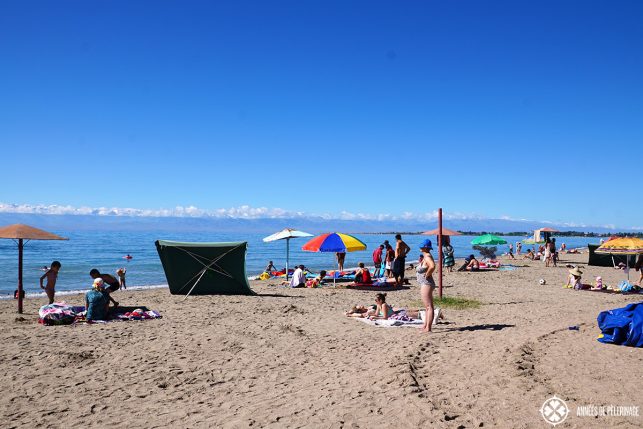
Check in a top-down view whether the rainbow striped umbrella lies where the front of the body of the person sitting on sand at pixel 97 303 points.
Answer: no

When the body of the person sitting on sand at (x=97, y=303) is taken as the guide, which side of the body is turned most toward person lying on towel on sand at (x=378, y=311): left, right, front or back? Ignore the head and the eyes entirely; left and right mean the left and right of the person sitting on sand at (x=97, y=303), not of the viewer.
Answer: right

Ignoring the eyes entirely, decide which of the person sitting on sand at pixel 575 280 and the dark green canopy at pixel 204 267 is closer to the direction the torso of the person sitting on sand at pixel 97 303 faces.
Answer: the dark green canopy

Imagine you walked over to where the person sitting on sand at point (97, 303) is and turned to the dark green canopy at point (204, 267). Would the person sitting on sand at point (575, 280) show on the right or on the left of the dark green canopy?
right

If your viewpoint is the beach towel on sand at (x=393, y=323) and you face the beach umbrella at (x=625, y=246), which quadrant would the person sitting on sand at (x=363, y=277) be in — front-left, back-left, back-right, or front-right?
front-left

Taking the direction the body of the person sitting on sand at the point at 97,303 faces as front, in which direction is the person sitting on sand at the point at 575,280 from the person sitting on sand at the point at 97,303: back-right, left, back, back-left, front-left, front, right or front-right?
right

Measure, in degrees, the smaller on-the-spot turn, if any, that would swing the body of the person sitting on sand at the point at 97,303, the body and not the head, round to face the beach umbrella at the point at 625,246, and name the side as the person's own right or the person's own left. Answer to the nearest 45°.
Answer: approximately 90° to the person's own right

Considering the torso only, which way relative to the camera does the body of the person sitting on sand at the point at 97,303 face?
away from the camera

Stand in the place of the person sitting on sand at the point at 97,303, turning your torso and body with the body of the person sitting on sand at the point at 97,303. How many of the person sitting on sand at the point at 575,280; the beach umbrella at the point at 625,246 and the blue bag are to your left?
0

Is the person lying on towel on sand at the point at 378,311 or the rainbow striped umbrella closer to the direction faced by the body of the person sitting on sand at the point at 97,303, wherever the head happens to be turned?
the rainbow striped umbrella

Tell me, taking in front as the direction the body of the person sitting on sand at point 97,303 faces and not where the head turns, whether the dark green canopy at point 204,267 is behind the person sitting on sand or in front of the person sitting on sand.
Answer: in front

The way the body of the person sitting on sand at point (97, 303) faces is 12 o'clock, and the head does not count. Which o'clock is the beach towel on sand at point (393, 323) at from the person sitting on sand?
The beach towel on sand is roughly at 4 o'clock from the person sitting on sand.
